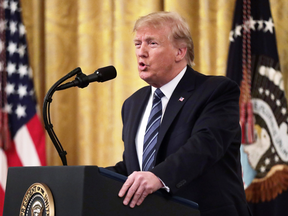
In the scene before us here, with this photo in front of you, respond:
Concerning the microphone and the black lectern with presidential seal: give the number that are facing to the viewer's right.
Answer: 1

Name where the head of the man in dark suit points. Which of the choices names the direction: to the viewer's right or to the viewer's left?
to the viewer's left

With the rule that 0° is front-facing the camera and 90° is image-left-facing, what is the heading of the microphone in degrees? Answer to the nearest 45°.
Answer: approximately 270°

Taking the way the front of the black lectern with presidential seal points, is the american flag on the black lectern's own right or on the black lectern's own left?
on the black lectern's own right

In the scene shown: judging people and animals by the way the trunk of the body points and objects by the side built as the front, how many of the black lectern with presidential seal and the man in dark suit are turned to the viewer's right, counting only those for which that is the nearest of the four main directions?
0

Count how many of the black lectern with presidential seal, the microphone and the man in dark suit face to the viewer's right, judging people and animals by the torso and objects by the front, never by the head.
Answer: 1

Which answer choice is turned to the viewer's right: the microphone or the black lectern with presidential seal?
the microphone

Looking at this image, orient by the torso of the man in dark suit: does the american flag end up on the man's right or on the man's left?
on the man's right
